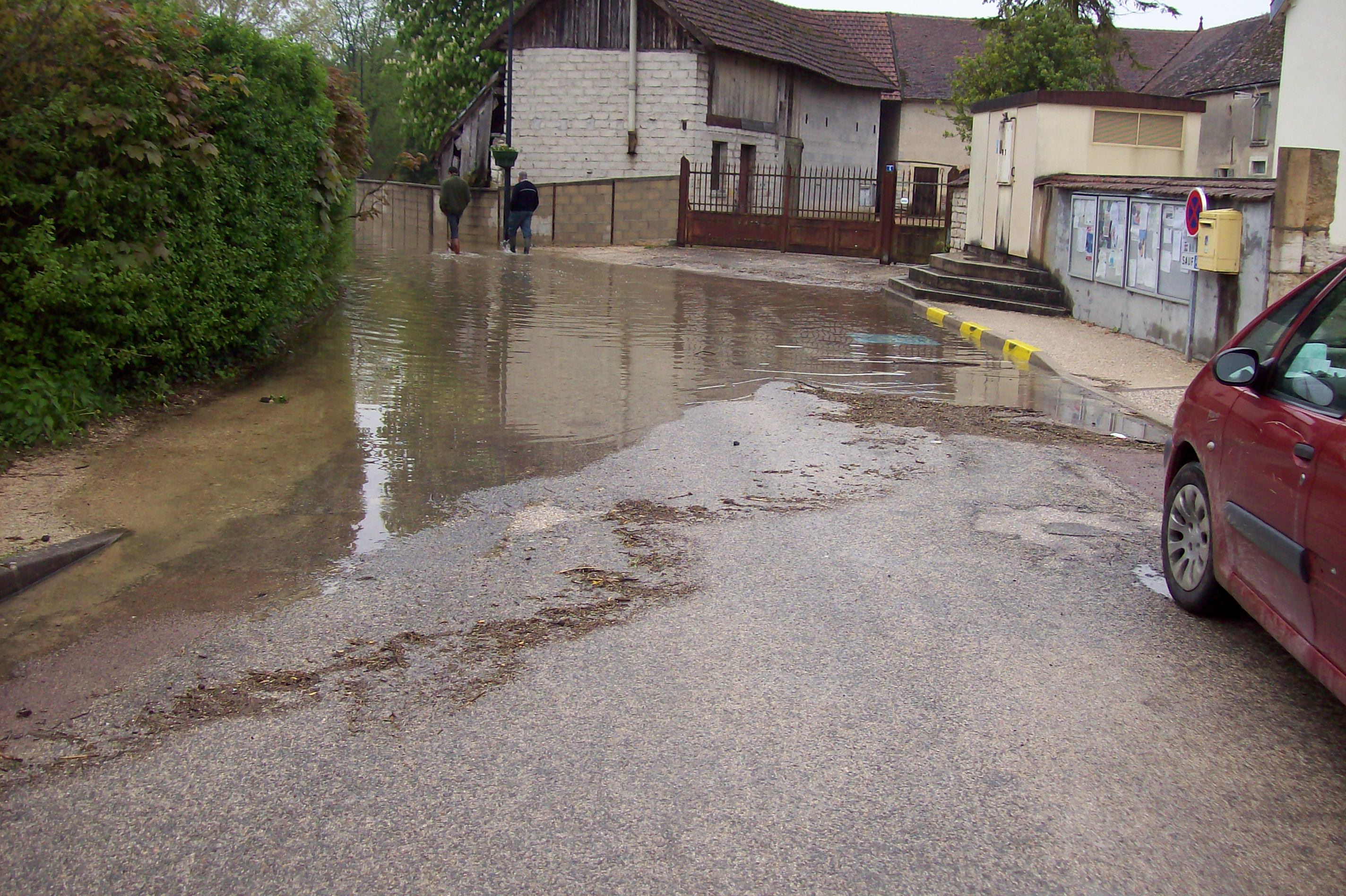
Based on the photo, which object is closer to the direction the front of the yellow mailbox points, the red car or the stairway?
the red car

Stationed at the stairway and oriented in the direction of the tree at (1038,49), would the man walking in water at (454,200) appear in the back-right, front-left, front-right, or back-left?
front-left

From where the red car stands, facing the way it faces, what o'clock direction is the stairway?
The stairway is roughly at 1 o'clock from the red car.

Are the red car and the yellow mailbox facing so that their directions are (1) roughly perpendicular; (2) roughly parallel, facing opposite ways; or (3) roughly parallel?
roughly perpendicular

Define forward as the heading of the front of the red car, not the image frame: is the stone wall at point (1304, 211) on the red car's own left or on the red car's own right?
on the red car's own right

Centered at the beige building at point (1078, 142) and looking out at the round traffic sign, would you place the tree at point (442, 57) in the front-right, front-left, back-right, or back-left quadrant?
back-right

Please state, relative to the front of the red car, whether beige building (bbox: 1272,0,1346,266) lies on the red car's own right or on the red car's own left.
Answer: on the red car's own right

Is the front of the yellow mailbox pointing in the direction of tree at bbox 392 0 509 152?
no

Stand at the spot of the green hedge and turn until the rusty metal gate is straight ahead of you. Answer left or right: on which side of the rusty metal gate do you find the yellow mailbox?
right

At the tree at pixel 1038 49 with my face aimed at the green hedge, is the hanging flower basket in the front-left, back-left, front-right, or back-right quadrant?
front-right

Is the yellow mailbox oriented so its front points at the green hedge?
yes

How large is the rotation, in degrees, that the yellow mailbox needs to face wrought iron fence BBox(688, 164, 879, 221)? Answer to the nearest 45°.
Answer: approximately 90° to its right

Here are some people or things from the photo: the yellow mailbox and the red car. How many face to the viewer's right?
0

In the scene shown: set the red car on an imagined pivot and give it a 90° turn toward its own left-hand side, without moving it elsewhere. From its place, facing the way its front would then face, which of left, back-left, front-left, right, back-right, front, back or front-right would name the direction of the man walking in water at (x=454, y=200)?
right

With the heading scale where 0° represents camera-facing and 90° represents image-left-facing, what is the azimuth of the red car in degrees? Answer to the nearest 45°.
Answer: approximately 135°

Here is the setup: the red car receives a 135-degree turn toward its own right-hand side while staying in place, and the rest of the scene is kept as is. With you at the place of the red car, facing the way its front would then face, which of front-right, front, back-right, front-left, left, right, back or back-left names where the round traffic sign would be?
left
